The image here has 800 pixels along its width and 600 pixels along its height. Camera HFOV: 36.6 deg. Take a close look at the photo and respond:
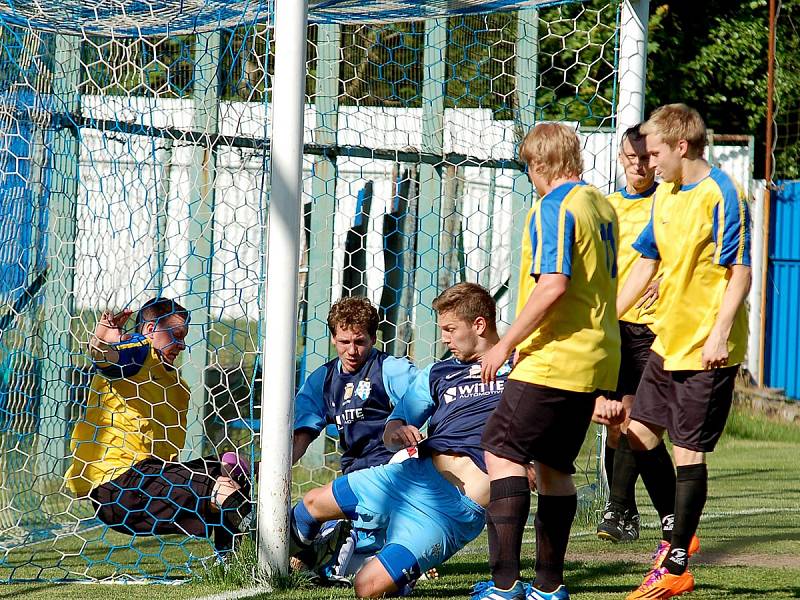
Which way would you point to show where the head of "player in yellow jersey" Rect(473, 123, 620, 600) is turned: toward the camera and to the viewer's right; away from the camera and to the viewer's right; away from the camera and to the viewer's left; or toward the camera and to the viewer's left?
away from the camera and to the viewer's left

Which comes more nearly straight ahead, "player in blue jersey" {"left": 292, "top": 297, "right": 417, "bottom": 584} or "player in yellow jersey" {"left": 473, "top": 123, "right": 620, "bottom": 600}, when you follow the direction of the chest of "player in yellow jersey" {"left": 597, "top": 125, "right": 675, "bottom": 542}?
the player in yellow jersey

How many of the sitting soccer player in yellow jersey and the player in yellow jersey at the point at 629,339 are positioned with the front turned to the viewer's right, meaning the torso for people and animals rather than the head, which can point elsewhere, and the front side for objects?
1

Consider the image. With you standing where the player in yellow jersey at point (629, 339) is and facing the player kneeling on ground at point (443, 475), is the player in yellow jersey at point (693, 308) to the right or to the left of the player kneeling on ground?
left

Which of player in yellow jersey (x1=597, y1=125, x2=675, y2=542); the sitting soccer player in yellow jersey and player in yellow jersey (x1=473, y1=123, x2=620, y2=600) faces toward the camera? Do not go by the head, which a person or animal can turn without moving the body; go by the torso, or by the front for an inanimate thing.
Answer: player in yellow jersey (x1=597, y1=125, x2=675, y2=542)

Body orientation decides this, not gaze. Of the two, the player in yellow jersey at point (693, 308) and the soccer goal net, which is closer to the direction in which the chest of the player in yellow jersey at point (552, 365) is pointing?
the soccer goal net

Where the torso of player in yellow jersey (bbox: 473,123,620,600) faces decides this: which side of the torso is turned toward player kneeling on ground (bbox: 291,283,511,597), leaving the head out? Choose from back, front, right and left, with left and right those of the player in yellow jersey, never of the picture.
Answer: front

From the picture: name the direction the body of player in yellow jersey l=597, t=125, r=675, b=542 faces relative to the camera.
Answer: toward the camera

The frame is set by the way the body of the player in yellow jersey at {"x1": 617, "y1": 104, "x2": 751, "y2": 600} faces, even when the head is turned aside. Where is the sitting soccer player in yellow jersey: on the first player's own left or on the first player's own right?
on the first player's own right

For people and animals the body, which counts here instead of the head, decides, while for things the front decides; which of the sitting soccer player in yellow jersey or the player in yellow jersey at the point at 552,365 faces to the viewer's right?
the sitting soccer player in yellow jersey

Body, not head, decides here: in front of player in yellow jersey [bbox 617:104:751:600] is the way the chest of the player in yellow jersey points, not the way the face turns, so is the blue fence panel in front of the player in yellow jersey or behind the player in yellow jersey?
behind

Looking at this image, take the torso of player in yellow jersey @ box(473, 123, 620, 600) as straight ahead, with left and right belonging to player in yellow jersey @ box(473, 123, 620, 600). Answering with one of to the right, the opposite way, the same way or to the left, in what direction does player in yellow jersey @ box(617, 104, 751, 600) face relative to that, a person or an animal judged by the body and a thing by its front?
to the left

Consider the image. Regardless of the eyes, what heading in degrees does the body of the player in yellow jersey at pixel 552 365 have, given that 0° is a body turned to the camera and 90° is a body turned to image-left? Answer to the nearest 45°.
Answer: approximately 135°

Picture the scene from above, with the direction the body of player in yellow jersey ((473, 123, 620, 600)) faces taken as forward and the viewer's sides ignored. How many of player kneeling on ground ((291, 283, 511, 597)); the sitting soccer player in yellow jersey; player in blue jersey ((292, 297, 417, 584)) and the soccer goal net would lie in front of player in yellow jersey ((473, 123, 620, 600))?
4

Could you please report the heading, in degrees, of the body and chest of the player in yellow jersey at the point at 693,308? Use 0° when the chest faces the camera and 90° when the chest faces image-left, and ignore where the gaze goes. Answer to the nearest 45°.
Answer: approximately 45°

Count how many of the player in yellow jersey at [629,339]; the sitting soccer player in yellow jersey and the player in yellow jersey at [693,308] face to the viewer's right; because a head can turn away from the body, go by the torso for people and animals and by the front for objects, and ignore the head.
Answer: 1

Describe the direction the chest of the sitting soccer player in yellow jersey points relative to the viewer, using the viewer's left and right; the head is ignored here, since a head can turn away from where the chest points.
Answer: facing to the right of the viewer
